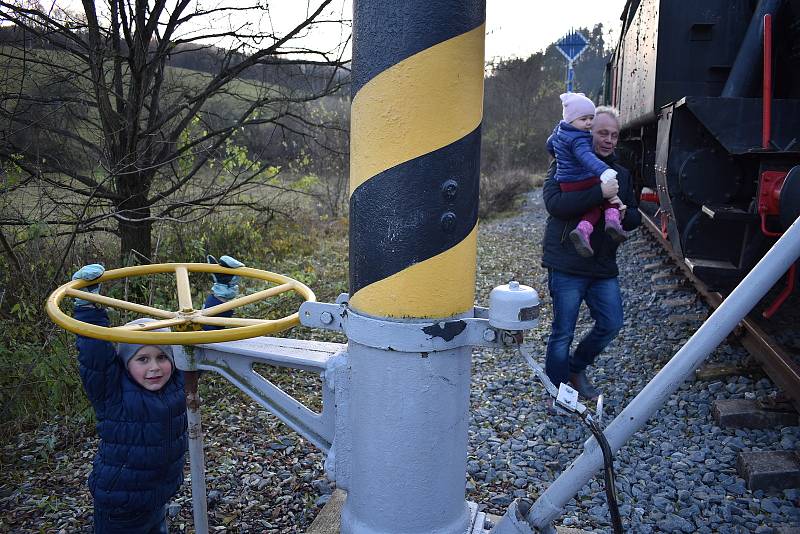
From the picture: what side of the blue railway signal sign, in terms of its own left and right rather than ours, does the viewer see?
front

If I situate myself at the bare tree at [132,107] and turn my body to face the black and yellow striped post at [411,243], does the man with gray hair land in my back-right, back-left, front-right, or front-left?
front-left

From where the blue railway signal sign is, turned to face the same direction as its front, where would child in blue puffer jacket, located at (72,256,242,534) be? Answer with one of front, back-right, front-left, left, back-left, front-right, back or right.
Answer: front

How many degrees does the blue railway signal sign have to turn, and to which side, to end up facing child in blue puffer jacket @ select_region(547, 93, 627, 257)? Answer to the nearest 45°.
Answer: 0° — it already faces them

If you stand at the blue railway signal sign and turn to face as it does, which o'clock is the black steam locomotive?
The black steam locomotive is roughly at 12 o'clock from the blue railway signal sign.

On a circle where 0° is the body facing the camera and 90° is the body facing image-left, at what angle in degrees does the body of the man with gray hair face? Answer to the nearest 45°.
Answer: approximately 315°

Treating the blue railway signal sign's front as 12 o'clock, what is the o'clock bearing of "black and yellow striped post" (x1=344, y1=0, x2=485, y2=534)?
The black and yellow striped post is roughly at 12 o'clock from the blue railway signal sign.

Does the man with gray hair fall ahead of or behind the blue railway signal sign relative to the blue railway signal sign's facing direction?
ahead

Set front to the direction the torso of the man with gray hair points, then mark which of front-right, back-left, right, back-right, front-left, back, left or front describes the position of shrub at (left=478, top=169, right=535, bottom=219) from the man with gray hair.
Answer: back-left

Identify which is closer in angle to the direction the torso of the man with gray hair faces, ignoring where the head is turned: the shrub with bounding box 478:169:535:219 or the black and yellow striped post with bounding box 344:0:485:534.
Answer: the black and yellow striped post

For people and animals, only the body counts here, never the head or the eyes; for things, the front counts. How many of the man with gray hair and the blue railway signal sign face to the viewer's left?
0

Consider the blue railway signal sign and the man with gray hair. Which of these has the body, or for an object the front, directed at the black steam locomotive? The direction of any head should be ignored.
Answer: the blue railway signal sign

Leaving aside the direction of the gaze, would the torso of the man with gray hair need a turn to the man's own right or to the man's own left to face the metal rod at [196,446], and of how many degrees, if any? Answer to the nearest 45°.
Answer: approximately 90° to the man's own right

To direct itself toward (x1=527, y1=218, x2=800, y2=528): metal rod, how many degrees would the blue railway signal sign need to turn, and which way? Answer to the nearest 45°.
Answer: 0° — it already faces it

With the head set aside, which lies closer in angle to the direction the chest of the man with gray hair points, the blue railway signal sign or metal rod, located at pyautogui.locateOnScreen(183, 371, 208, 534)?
the metal rod

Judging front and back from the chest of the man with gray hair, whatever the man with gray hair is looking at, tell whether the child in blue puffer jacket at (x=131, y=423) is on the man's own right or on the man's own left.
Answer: on the man's own right
